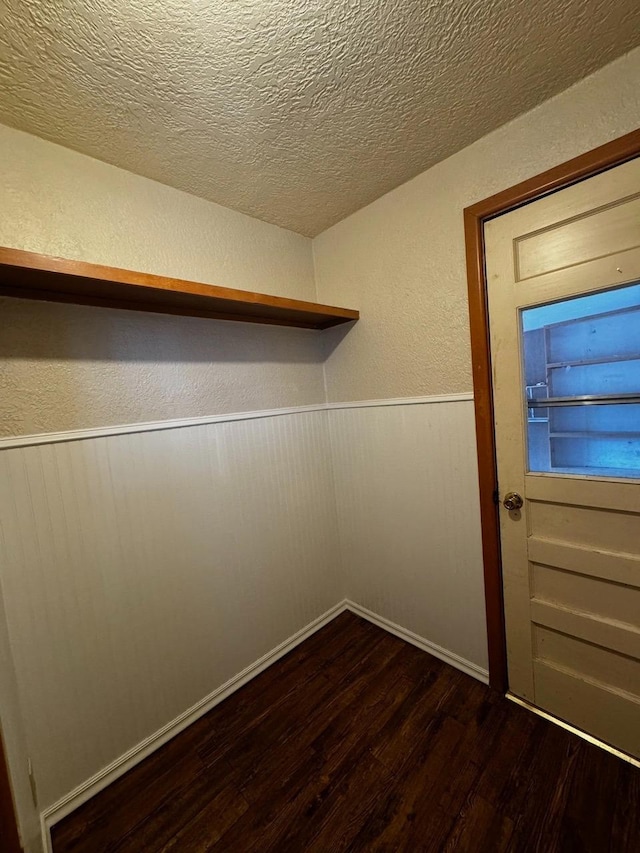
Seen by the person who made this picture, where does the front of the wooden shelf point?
facing the viewer and to the right of the viewer

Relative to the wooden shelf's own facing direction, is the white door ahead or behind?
ahead

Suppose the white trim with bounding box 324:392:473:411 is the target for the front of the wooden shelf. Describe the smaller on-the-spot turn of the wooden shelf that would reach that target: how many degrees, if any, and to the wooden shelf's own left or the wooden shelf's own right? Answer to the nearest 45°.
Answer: approximately 45° to the wooden shelf's own left

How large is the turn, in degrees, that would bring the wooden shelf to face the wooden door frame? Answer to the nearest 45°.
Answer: approximately 45° to its left

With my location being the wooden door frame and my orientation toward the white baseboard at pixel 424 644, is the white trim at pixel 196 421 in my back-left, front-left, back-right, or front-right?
front-left
